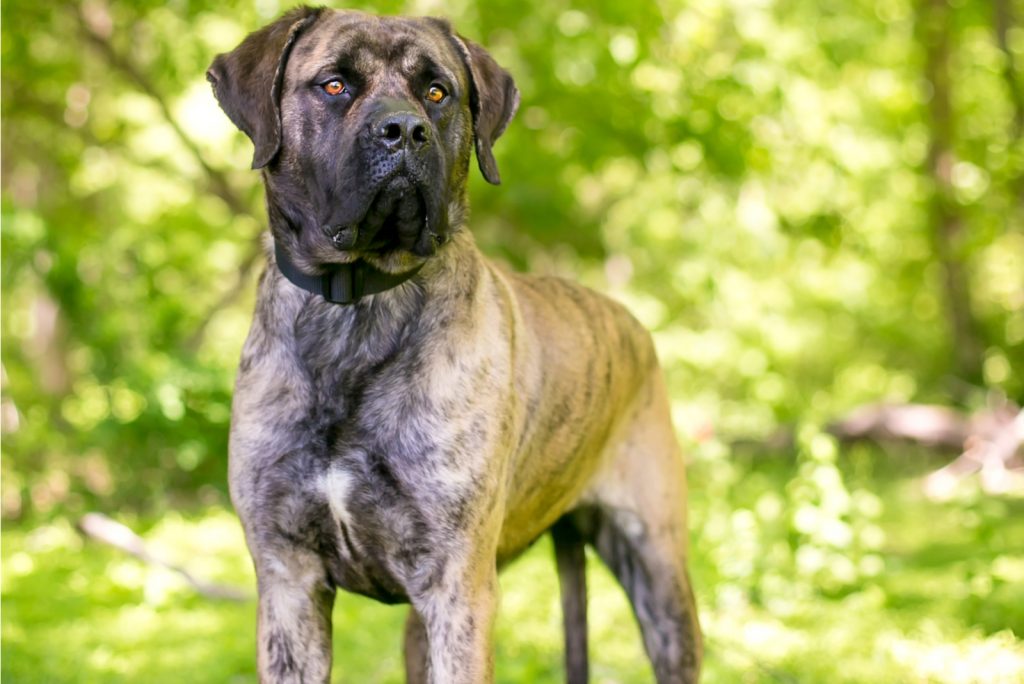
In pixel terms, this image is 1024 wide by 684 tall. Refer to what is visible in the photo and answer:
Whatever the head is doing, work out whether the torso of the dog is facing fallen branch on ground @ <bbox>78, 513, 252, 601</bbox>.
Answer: no

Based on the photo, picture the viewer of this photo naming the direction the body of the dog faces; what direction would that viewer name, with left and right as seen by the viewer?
facing the viewer and to the left of the viewer
